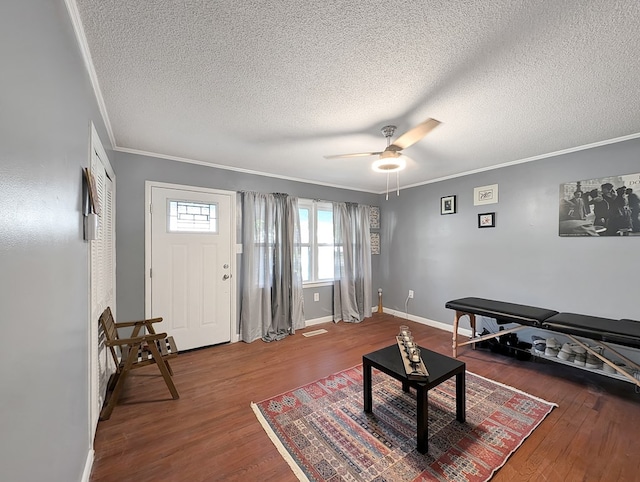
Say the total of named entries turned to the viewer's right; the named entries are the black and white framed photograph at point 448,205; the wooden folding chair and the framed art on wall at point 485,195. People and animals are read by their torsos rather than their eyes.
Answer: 1

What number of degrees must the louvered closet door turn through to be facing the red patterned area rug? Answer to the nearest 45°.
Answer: approximately 45° to its right

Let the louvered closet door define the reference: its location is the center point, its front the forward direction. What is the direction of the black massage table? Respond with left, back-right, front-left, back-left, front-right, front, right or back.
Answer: front-right

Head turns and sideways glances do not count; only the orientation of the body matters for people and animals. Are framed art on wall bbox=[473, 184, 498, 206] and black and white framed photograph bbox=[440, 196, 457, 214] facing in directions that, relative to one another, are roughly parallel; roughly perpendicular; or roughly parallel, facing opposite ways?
roughly parallel

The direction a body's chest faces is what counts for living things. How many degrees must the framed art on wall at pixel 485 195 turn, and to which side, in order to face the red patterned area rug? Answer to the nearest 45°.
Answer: approximately 45° to its left

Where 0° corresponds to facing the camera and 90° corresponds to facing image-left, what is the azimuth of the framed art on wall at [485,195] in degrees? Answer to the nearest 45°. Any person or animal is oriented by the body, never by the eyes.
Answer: approximately 45°

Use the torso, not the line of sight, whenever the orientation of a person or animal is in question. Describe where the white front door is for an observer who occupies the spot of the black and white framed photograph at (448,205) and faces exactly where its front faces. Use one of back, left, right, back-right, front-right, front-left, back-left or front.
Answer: front

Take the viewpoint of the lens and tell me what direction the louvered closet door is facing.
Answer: facing to the right of the viewer

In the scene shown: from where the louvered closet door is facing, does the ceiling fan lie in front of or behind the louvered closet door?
in front

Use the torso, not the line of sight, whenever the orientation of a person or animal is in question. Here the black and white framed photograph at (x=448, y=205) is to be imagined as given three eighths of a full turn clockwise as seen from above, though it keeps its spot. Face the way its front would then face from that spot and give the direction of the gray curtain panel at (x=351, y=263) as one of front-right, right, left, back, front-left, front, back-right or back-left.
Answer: left

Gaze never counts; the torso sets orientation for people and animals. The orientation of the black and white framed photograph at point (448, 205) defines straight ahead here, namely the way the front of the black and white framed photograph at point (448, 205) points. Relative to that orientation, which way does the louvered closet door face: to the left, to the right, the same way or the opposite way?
the opposite way

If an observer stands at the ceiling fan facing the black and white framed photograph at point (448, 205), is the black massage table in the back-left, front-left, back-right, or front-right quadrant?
front-right

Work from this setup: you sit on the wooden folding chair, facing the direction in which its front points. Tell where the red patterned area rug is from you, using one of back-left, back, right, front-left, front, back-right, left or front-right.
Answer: front-right

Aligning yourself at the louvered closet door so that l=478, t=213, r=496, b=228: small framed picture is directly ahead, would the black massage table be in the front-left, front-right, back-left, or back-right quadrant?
front-right

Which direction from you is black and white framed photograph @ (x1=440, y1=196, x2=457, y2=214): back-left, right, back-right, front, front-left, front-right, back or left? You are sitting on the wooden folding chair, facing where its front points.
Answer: front

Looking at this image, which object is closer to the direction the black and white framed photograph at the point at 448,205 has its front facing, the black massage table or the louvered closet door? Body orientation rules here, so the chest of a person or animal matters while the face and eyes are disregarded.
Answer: the louvered closet door

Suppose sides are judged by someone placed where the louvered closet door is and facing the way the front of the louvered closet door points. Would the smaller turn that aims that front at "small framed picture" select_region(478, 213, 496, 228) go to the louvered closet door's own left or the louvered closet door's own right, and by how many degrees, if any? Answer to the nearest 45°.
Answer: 0° — it already faces it

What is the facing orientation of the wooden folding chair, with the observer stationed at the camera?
facing to the right of the viewer
